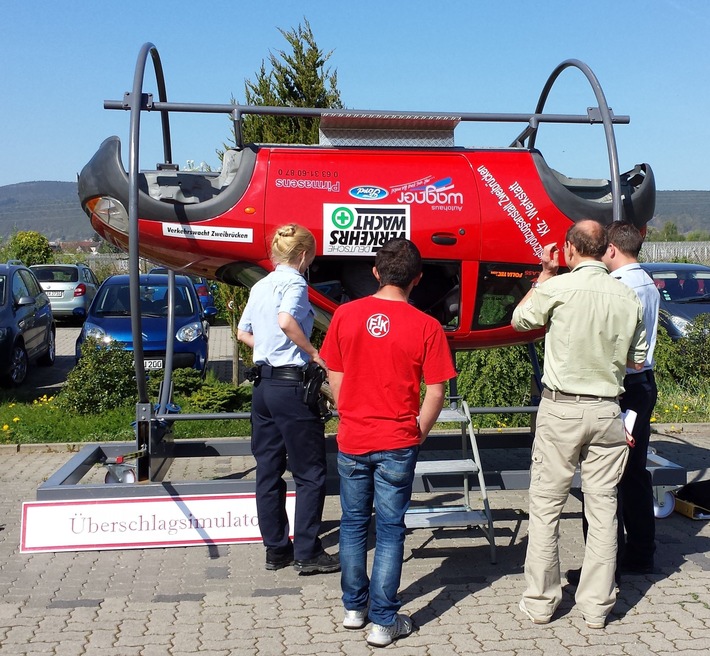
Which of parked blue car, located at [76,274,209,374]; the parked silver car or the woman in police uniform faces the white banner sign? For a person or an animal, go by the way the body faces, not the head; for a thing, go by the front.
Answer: the parked blue car

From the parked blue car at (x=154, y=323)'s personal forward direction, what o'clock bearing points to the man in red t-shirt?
The man in red t-shirt is roughly at 12 o'clock from the parked blue car.

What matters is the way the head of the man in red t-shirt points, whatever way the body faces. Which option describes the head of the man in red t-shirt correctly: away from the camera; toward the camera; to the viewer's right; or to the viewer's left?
away from the camera

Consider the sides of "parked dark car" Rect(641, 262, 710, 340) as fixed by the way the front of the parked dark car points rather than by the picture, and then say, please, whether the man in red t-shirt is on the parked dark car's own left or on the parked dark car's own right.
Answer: on the parked dark car's own right

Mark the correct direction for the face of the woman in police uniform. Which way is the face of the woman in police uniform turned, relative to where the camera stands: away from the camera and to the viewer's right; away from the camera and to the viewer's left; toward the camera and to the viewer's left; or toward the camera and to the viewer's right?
away from the camera and to the viewer's right

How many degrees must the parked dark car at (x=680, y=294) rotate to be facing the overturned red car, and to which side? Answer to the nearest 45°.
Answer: approximately 45° to its right

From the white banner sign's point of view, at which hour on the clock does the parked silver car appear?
The parked silver car is roughly at 6 o'clock from the white banner sign.

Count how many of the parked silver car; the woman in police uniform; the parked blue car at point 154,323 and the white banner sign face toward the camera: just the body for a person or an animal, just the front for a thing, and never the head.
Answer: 2

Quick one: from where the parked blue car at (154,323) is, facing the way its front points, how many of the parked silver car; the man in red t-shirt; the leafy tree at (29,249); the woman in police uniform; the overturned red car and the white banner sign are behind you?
2

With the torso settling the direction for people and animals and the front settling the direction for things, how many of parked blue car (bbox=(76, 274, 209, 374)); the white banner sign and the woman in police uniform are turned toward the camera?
2
